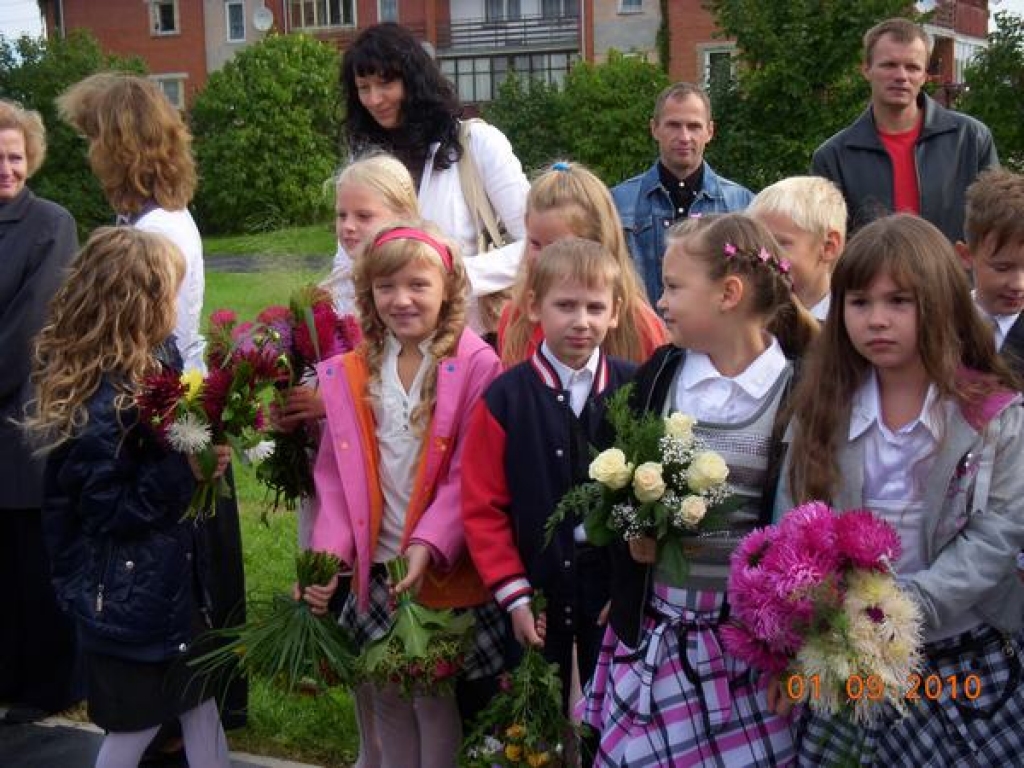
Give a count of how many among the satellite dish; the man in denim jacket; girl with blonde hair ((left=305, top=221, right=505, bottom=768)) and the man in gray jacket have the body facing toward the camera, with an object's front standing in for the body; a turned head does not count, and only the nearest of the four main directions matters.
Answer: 4

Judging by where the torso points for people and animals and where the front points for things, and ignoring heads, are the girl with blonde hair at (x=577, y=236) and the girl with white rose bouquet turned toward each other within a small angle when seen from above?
no

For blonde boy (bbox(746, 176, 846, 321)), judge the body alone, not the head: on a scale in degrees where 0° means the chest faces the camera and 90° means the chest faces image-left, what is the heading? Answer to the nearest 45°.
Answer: approximately 45°

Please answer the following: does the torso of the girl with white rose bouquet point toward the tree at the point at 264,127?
no

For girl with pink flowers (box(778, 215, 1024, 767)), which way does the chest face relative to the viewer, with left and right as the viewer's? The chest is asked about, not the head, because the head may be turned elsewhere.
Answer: facing the viewer and to the left of the viewer

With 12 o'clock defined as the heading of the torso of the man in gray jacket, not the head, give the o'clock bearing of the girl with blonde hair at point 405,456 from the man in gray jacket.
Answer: The girl with blonde hair is roughly at 1 o'clock from the man in gray jacket.

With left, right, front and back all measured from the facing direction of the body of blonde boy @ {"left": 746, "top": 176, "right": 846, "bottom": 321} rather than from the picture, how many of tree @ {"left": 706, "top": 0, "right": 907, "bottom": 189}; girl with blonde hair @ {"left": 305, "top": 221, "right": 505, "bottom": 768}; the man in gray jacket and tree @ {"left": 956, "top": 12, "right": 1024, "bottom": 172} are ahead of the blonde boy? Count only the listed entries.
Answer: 1

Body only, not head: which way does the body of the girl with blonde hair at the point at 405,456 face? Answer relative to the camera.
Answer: toward the camera

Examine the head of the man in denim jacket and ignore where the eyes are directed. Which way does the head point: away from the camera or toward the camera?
toward the camera

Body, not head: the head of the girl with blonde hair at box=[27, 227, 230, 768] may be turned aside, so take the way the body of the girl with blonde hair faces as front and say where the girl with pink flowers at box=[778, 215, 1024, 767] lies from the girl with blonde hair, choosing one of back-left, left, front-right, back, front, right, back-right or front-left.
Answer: front-right

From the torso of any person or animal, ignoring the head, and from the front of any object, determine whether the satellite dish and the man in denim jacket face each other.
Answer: no

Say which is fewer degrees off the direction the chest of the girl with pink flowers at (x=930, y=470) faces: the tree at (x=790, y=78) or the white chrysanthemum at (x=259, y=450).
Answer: the white chrysanthemum

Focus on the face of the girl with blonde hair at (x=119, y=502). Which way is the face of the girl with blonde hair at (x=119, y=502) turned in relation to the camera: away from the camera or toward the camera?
away from the camera

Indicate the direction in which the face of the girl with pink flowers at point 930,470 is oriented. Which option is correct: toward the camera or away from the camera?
toward the camera

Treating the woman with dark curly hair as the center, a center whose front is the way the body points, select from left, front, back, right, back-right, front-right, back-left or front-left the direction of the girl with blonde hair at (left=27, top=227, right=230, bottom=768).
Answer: front

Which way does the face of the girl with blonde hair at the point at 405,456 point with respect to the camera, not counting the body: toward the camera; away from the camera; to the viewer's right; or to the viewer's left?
toward the camera

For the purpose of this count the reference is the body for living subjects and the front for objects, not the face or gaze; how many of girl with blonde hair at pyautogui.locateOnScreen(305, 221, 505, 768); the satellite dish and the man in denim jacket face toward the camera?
3

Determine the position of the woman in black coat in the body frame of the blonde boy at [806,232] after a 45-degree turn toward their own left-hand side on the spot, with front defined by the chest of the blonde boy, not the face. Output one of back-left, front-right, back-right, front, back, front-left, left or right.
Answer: right

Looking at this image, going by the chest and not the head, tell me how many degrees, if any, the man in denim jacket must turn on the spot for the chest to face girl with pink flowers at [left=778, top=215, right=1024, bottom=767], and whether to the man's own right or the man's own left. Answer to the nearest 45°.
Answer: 0° — they already face them

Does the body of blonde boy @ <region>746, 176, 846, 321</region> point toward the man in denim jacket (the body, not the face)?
no

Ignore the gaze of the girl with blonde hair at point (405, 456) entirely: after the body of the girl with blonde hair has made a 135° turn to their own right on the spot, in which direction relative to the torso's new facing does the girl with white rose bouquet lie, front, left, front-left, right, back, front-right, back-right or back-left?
back
